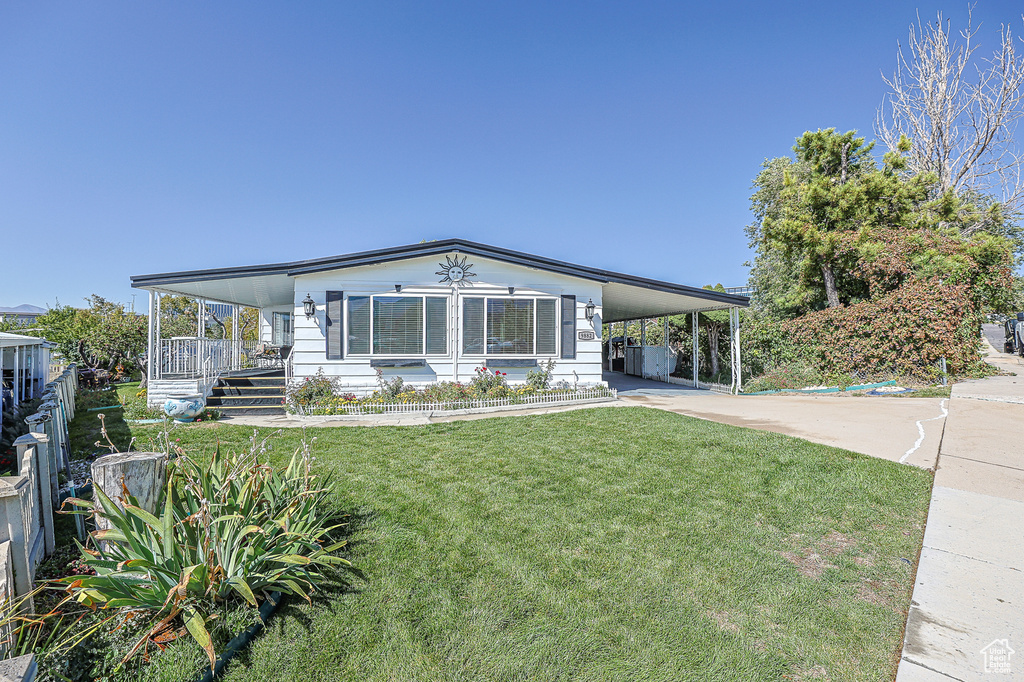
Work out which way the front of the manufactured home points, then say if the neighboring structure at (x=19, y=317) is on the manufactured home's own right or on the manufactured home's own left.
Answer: on the manufactured home's own right

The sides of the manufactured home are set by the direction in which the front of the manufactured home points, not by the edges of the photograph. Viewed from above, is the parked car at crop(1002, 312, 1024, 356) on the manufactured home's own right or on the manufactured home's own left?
on the manufactured home's own left

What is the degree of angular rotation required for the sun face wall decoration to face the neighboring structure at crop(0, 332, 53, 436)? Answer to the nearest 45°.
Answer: approximately 90° to its right

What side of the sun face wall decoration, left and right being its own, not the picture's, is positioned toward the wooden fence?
front

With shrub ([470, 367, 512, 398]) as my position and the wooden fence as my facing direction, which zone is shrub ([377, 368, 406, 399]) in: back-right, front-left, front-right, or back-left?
front-right

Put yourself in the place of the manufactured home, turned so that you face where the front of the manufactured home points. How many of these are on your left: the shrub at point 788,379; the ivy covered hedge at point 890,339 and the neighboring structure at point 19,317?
2

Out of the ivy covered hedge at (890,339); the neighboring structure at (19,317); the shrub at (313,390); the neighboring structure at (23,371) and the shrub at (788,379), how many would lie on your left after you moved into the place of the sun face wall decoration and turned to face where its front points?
2

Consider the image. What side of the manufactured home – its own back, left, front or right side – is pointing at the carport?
left

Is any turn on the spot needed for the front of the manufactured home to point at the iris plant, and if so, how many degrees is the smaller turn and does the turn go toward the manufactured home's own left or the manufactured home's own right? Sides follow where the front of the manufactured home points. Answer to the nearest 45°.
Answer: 0° — it already faces it

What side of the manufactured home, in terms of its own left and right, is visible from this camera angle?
front

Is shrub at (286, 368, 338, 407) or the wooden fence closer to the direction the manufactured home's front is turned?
the wooden fence

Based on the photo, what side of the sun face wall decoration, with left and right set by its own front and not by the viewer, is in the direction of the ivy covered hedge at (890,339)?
left

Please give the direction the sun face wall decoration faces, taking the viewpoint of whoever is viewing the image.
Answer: facing the viewer
